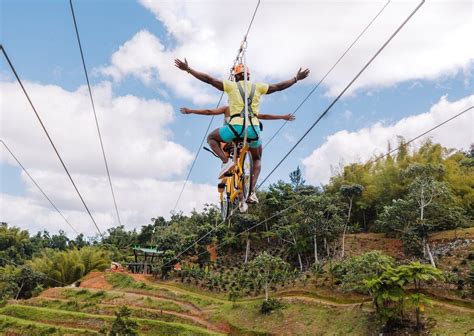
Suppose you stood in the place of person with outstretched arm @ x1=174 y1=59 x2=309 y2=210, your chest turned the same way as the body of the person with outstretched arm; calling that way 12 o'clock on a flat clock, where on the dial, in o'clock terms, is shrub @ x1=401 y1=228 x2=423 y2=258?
The shrub is roughly at 1 o'clock from the person with outstretched arm.

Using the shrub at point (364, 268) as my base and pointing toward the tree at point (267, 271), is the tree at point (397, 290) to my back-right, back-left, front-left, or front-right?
back-left

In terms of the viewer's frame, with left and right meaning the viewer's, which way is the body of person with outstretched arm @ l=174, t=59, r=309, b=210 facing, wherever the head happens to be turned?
facing away from the viewer

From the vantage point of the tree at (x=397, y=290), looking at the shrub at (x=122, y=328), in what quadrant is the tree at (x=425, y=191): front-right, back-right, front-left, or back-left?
back-right

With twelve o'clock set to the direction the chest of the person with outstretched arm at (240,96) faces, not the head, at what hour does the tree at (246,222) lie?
The tree is roughly at 12 o'clock from the person with outstretched arm.

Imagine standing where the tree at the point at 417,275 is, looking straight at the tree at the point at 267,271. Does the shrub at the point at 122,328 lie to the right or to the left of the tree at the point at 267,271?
left
